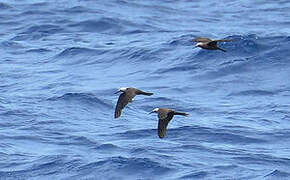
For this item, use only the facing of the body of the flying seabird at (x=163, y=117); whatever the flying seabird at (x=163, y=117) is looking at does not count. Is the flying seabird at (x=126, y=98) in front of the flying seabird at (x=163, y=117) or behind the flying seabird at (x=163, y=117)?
in front

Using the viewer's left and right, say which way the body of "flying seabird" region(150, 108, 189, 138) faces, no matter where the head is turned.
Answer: facing to the left of the viewer
